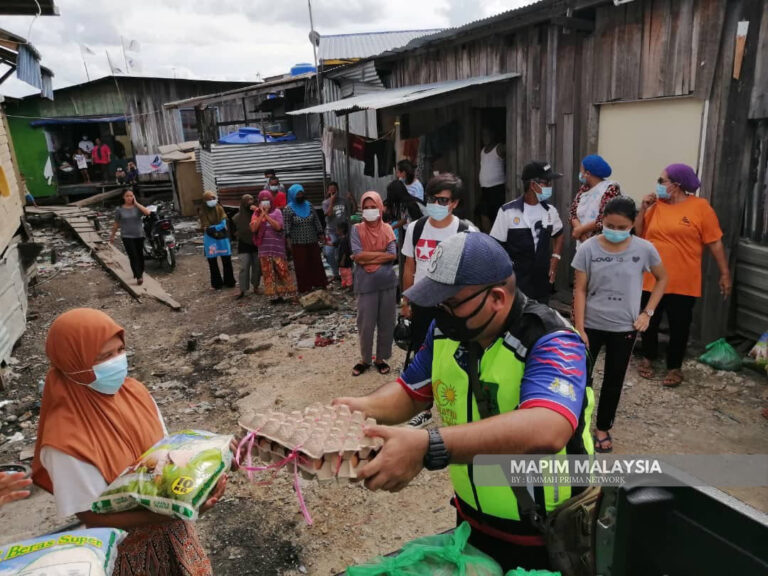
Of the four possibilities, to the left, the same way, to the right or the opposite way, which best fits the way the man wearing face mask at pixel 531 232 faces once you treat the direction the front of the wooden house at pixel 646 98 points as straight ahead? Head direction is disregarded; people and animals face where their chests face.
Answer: to the left

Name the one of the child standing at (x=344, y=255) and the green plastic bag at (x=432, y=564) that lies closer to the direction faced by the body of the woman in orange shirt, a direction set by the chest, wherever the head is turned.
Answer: the green plastic bag

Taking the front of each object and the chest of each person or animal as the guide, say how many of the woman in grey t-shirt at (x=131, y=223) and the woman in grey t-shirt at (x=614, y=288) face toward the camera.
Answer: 2

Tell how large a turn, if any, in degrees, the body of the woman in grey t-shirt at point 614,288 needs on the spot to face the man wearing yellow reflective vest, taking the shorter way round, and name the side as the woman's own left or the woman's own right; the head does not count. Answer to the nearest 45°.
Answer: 0° — they already face them

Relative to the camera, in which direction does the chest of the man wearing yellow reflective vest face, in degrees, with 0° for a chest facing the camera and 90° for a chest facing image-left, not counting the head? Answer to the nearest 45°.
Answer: approximately 45°

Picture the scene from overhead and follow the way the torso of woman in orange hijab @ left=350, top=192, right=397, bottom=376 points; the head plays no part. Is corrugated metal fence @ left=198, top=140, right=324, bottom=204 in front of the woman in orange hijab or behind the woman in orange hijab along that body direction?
behind

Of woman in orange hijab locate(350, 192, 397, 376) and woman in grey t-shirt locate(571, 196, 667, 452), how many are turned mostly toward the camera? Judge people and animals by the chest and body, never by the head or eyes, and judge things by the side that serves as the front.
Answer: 2

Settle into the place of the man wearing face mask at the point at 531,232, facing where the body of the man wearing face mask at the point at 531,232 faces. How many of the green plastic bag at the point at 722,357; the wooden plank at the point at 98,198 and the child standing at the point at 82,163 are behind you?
2

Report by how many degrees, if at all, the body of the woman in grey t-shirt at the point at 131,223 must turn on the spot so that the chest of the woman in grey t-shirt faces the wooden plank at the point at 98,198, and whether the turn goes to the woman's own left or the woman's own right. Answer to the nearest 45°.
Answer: approximately 180°

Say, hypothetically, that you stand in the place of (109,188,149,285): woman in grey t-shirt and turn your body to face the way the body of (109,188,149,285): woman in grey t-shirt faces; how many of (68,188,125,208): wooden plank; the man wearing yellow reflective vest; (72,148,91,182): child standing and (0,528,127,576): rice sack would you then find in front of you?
2

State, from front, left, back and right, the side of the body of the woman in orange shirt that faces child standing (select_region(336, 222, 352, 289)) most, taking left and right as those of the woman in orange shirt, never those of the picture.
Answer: right

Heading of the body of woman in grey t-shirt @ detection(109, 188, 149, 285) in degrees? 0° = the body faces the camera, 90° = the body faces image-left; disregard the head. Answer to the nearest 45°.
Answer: approximately 0°

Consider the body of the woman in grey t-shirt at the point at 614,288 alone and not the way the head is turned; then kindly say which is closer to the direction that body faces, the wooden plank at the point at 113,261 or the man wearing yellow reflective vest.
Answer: the man wearing yellow reflective vest
